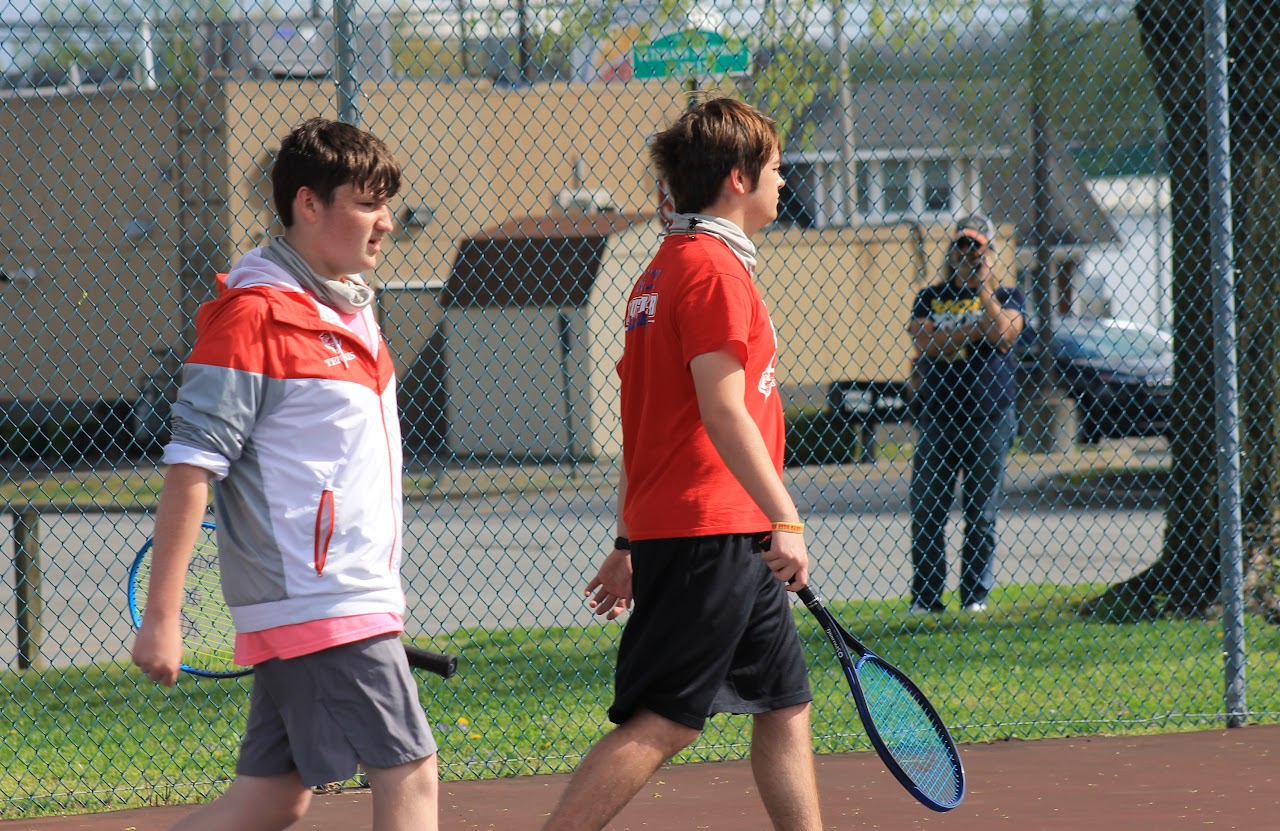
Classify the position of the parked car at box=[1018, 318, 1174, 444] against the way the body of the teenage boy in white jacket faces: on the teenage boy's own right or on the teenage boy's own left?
on the teenage boy's own left

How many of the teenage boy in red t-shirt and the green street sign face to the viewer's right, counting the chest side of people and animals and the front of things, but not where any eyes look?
1

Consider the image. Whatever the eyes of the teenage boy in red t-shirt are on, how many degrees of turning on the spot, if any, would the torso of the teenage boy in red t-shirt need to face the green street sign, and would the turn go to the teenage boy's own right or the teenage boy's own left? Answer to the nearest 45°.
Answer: approximately 90° to the teenage boy's own left

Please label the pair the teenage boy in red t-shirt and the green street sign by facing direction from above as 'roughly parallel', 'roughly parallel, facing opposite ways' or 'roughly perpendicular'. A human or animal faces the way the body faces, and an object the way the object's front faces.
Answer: roughly perpendicular

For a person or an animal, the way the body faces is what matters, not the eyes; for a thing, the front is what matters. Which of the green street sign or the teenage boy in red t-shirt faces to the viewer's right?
the teenage boy in red t-shirt

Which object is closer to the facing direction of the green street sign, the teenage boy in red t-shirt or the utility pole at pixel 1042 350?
the teenage boy in red t-shirt

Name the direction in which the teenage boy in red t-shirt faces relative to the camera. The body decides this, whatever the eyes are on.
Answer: to the viewer's right

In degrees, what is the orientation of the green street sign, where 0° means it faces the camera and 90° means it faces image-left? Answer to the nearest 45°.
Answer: approximately 0°

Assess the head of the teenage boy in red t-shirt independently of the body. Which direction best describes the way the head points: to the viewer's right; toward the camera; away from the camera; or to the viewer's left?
to the viewer's right
